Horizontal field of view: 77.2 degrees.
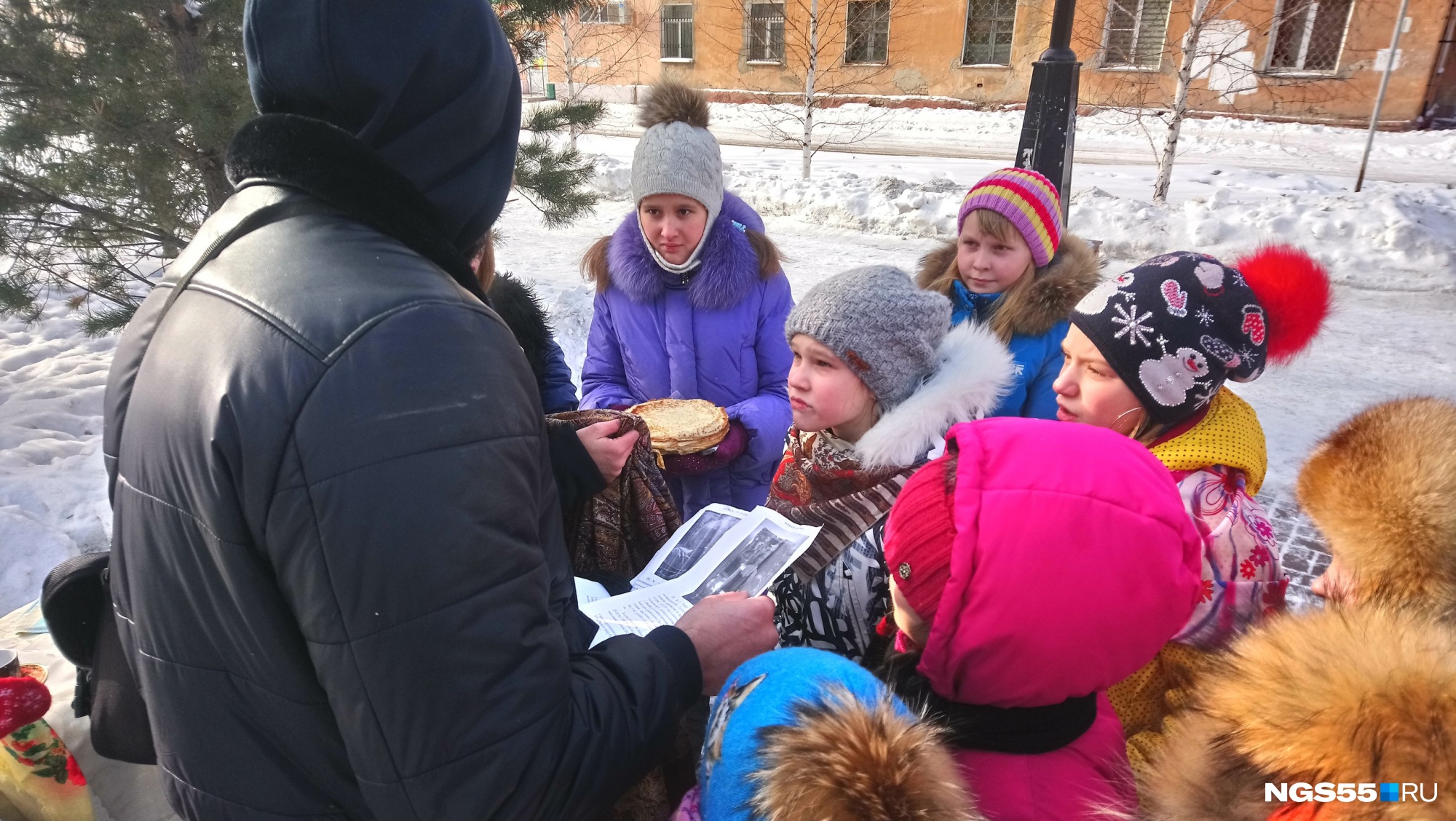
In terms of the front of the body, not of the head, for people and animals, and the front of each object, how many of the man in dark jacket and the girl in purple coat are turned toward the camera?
1

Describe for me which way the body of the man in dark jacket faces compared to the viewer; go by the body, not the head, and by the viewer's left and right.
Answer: facing away from the viewer and to the right of the viewer

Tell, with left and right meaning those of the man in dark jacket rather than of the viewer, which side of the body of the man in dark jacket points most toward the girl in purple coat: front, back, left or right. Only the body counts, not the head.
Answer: front

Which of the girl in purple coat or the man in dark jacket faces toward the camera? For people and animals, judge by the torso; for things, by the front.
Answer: the girl in purple coat

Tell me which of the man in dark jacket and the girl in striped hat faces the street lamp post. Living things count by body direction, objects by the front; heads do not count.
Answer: the man in dark jacket

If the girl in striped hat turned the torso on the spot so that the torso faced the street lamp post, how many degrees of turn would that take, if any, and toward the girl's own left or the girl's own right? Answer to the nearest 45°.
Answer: approximately 135° to the girl's own right

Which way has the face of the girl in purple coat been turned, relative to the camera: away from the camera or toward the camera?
toward the camera

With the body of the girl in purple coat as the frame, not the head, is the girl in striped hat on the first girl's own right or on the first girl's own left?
on the first girl's own left

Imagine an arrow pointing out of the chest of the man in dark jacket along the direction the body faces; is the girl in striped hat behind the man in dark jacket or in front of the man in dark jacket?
in front

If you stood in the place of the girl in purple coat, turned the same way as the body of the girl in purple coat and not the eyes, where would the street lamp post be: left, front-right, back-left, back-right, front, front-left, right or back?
back-left

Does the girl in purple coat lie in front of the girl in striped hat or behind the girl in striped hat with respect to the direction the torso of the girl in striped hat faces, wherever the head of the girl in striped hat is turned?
in front

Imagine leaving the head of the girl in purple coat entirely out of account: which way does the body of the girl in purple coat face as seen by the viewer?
toward the camera

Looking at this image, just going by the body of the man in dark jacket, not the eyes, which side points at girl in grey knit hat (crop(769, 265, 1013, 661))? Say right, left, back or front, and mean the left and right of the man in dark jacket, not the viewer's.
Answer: front

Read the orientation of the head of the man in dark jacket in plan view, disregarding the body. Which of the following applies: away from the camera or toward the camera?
away from the camera

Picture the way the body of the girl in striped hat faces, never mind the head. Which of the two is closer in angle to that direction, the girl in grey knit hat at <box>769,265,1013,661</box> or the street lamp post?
the girl in grey knit hat

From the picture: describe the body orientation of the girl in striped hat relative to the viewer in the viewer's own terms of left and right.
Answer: facing the viewer and to the left of the viewer
